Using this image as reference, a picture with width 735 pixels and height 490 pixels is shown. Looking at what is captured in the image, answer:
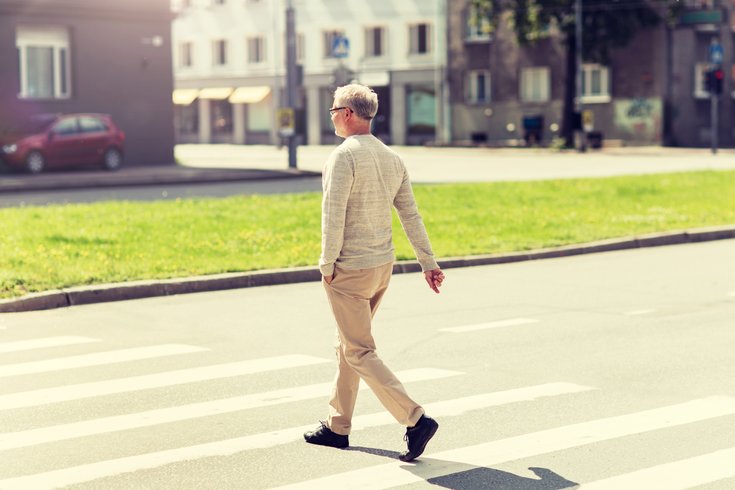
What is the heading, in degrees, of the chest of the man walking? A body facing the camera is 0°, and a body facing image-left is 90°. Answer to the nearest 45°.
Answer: approximately 135°

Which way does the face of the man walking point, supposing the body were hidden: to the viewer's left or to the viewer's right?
to the viewer's left

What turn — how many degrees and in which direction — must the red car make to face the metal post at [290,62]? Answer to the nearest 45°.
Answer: approximately 135° to its left

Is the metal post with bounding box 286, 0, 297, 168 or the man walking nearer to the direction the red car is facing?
the man walking

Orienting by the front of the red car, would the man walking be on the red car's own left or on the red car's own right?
on the red car's own left

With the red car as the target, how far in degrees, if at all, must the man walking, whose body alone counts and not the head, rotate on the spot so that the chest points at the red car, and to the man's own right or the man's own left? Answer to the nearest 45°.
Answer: approximately 45° to the man's own right
